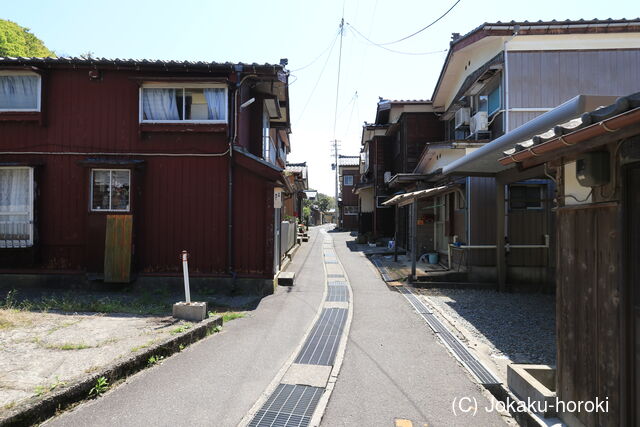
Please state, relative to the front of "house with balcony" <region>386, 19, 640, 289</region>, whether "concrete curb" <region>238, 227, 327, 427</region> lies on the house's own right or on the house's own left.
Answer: on the house's own left

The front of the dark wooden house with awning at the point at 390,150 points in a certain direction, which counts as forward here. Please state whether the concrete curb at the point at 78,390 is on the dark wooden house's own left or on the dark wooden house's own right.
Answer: on the dark wooden house's own left

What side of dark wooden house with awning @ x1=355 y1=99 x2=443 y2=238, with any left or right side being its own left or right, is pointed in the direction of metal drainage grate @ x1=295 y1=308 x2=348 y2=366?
left

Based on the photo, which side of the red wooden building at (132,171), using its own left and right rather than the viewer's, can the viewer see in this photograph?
right

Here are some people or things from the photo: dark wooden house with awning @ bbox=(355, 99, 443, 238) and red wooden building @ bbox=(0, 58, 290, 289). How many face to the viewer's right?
1

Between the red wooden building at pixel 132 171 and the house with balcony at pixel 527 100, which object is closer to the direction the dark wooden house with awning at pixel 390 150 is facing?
the red wooden building

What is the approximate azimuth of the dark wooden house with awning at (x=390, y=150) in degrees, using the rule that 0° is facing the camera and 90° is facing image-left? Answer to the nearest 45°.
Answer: approximately 90°

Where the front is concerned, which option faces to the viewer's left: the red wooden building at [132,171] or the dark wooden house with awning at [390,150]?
the dark wooden house with awning

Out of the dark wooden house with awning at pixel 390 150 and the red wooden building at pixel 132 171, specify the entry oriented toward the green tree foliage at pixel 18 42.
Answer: the dark wooden house with awning

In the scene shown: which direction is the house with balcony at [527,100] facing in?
to the viewer's left

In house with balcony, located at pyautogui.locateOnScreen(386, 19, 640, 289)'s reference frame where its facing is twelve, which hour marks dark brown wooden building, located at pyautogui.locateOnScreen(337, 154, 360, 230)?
The dark brown wooden building is roughly at 2 o'clock from the house with balcony.

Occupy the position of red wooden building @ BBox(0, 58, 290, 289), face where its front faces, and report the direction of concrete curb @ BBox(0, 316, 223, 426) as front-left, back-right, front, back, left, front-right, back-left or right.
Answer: right

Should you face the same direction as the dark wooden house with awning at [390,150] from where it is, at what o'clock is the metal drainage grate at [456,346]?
The metal drainage grate is roughly at 9 o'clock from the dark wooden house with awning.

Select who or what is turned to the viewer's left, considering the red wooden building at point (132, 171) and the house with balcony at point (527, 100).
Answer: the house with balcony

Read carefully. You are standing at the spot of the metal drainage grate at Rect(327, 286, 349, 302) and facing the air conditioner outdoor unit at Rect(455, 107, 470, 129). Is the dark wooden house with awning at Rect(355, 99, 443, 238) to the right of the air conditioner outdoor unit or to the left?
left
